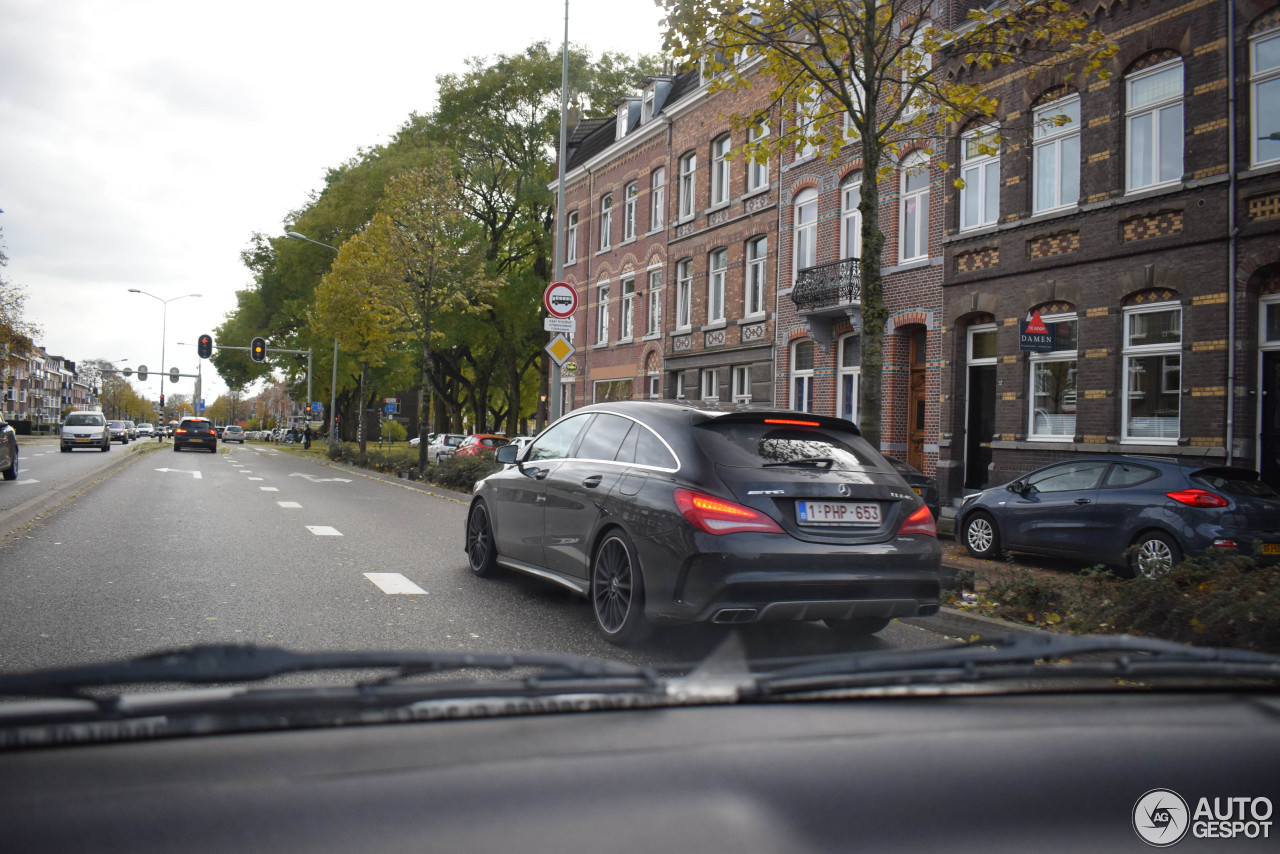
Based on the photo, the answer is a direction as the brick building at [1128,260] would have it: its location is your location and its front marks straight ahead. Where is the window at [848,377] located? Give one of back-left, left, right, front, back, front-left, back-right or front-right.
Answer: right

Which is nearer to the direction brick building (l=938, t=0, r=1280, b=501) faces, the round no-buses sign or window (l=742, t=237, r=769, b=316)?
the round no-buses sign

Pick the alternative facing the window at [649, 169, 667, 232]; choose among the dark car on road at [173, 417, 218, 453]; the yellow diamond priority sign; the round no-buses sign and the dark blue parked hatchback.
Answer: the dark blue parked hatchback

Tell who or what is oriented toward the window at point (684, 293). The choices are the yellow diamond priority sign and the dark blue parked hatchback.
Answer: the dark blue parked hatchback

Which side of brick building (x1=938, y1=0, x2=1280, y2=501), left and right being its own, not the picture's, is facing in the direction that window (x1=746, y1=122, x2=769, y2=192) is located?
right

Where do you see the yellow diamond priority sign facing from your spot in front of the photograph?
facing the viewer

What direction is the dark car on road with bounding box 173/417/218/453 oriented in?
away from the camera

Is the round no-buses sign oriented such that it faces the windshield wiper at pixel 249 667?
yes

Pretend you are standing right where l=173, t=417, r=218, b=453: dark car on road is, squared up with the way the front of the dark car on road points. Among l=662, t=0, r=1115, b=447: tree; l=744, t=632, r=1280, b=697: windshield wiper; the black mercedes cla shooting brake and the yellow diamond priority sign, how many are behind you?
4

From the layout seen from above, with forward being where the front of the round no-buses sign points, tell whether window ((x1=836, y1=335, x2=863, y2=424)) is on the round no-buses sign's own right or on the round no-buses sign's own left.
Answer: on the round no-buses sign's own left

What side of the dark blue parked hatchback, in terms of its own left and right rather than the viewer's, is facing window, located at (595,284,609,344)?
front

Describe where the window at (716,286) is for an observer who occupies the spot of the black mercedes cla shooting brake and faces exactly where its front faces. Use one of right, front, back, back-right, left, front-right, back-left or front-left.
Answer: front-right

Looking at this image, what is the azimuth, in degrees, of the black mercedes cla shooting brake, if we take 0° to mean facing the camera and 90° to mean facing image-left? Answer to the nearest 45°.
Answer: approximately 135°

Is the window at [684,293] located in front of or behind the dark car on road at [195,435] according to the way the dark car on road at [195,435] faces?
behind

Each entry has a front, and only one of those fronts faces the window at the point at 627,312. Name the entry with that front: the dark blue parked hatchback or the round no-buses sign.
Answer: the dark blue parked hatchback
